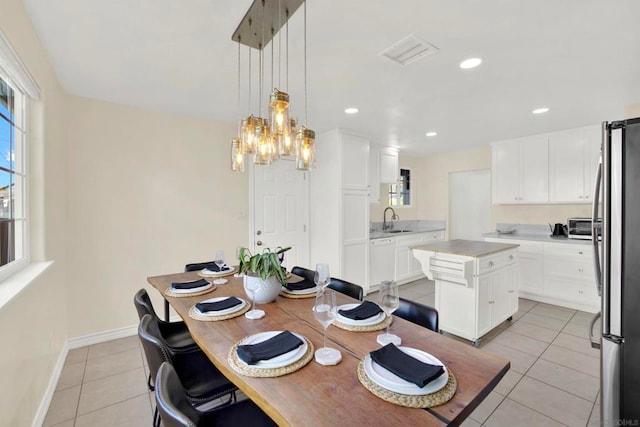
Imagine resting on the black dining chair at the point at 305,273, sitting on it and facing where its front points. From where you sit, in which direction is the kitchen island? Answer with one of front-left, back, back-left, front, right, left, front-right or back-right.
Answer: back-left

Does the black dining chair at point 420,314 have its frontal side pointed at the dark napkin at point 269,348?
yes

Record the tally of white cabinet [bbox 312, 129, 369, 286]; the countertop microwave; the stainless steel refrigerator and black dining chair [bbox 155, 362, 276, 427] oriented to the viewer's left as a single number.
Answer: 1

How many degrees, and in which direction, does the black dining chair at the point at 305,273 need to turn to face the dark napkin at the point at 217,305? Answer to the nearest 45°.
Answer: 0° — it already faces it

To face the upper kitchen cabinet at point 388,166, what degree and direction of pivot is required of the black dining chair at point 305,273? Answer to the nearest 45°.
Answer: approximately 180°

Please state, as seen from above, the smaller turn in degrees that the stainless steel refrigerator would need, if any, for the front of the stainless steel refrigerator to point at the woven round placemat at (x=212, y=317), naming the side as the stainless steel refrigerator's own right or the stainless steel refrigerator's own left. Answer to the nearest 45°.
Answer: approximately 45° to the stainless steel refrigerator's own left

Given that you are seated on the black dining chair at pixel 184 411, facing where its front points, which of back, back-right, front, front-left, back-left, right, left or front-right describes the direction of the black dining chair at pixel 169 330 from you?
left

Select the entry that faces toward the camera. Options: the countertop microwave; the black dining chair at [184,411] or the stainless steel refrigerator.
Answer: the countertop microwave

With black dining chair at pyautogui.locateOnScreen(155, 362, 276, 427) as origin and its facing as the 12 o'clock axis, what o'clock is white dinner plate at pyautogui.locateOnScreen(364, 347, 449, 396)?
The white dinner plate is roughly at 1 o'clock from the black dining chair.

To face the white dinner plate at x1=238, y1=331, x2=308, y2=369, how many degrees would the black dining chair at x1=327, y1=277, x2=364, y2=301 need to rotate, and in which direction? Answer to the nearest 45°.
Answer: approximately 45° to its left

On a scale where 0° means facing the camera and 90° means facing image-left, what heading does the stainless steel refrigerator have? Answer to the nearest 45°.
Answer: approximately 90°

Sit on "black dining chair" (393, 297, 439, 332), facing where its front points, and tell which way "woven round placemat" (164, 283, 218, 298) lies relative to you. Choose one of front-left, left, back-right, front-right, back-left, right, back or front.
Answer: front-right

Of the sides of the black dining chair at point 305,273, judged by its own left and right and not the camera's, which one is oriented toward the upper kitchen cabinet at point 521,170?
back

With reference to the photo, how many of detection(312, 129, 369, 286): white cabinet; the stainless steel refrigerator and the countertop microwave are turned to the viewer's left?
1

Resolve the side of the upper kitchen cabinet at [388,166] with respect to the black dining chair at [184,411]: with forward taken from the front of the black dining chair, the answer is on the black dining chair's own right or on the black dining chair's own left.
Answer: on the black dining chair's own left

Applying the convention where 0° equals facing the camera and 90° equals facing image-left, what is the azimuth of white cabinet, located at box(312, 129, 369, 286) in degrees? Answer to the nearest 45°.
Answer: approximately 315°
